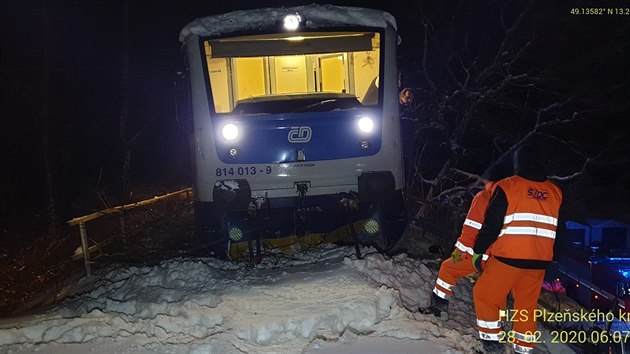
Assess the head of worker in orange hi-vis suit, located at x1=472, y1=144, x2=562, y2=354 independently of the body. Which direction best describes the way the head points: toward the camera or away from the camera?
away from the camera

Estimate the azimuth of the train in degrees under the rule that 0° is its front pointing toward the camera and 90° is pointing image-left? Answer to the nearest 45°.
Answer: approximately 0°

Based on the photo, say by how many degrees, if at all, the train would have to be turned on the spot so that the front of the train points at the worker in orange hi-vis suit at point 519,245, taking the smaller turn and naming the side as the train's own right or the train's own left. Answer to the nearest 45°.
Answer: approximately 45° to the train's own left
